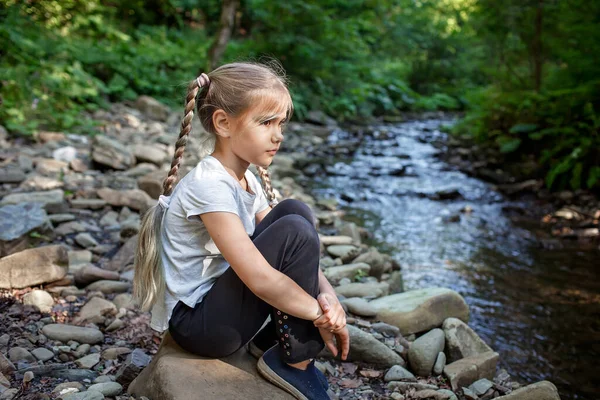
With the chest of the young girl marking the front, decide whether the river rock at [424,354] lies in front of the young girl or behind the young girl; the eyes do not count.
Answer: in front

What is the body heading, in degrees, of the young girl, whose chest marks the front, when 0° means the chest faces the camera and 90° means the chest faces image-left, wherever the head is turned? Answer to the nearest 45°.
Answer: approximately 270°

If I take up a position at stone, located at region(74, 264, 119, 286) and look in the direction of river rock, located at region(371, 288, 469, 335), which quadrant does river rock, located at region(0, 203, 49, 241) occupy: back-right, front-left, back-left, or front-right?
back-left

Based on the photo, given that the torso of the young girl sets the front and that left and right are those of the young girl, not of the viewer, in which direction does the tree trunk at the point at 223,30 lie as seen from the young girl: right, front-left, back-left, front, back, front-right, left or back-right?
left

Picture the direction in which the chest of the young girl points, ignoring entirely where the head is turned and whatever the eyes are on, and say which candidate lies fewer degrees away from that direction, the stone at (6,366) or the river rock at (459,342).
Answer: the river rock
